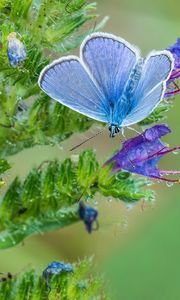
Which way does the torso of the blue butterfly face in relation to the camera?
toward the camera

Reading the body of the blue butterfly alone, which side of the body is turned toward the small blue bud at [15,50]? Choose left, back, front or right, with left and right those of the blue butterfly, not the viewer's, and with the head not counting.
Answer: right

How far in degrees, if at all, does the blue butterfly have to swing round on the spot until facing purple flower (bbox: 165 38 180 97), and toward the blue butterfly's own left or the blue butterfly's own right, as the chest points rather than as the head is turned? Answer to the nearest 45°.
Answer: approximately 135° to the blue butterfly's own left
